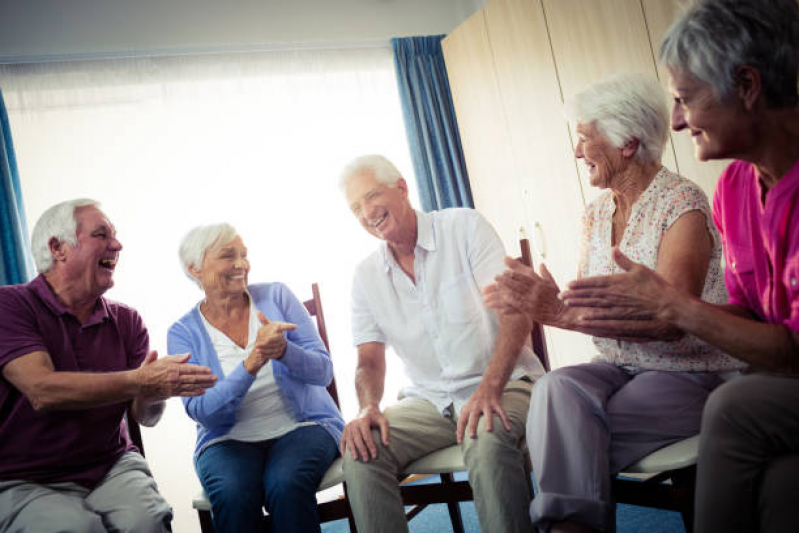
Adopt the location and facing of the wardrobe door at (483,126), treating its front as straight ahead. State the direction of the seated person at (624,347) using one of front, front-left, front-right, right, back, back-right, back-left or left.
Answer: front-left

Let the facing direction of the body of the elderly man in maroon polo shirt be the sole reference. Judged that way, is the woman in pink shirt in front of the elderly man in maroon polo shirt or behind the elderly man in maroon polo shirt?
in front

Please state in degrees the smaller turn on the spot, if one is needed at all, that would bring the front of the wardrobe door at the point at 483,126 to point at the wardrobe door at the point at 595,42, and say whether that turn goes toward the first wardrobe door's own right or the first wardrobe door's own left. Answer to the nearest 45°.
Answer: approximately 90° to the first wardrobe door's own left

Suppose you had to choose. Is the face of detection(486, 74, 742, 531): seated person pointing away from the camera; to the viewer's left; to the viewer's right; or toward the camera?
to the viewer's left

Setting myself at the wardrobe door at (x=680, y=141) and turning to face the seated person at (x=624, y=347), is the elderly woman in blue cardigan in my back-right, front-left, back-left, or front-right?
front-right

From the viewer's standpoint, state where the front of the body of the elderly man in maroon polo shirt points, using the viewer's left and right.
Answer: facing the viewer and to the right of the viewer

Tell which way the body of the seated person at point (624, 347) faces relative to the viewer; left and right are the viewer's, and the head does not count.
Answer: facing the viewer and to the left of the viewer

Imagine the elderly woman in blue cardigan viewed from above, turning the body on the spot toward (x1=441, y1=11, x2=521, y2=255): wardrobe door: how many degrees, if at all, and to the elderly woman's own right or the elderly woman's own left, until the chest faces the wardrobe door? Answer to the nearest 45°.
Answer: approximately 135° to the elderly woman's own left

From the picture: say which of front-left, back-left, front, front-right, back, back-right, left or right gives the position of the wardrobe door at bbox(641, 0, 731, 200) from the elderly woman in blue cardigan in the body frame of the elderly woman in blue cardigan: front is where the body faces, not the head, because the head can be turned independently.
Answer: left

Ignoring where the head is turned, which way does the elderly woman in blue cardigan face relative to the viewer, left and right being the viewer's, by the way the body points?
facing the viewer

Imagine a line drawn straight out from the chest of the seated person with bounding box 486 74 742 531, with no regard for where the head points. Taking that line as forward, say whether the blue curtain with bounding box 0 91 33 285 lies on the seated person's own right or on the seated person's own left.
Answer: on the seated person's own right

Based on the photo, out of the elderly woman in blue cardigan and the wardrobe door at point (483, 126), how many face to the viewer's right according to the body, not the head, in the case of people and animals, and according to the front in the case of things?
0

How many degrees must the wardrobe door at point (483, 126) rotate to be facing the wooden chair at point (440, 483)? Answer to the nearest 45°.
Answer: approximately 45° to its left

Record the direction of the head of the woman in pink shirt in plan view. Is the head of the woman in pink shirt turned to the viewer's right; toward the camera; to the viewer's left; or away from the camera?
to the viewer's left

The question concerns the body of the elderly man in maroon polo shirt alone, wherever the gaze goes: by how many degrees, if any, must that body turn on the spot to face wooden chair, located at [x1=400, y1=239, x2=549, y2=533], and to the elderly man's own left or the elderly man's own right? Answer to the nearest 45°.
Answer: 0° — they already face it
